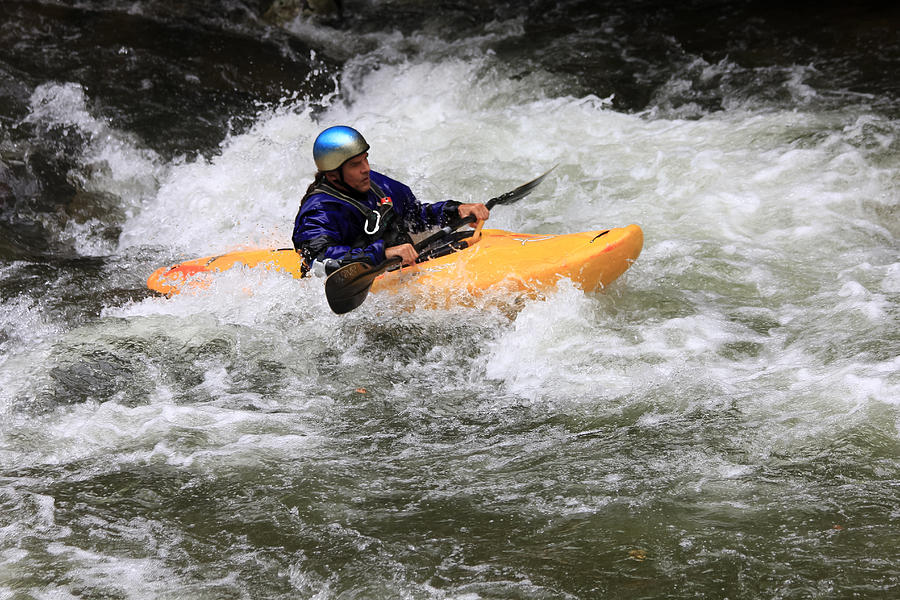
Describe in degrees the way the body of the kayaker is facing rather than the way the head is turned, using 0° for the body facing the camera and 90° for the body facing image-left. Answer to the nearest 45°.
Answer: approximately 315°

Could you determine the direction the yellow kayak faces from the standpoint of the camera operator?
facing to the right of the viewer
